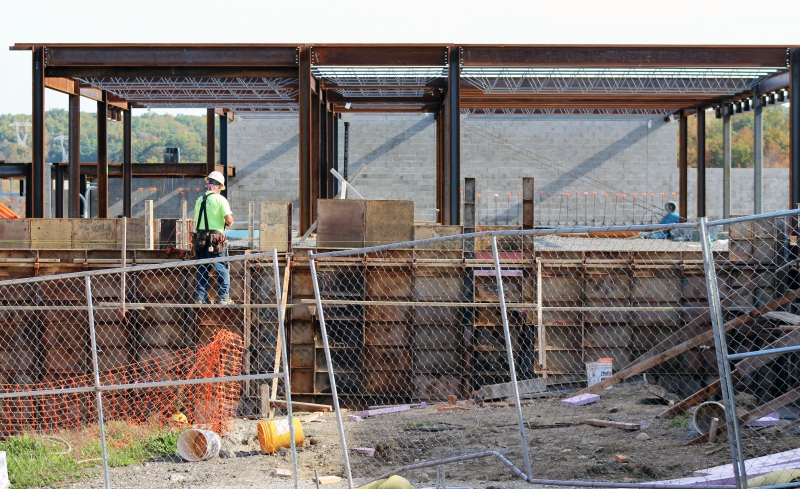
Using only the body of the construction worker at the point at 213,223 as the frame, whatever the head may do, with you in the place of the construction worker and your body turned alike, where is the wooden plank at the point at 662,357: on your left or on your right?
on your right

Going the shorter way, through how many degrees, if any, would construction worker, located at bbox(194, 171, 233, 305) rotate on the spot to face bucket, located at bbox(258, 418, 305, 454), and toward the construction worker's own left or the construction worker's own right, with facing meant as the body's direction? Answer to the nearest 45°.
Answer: approximately 135° to the construction worker's own right

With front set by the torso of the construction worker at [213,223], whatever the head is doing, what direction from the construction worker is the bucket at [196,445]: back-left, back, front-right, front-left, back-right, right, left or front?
back-right

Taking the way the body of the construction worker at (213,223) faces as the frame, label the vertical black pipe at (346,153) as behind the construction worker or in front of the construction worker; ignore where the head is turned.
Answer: in front

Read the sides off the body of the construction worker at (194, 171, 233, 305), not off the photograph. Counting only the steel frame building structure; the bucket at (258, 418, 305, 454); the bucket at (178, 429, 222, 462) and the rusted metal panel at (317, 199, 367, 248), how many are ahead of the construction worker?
2

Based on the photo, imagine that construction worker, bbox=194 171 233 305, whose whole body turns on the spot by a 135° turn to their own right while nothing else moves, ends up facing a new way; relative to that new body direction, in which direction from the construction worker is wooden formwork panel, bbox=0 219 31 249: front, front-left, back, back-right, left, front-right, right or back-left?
back-right

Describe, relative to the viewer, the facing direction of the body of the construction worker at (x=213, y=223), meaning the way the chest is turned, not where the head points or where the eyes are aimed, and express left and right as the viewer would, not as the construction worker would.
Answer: facing away from the viewer and to the right of the viewer

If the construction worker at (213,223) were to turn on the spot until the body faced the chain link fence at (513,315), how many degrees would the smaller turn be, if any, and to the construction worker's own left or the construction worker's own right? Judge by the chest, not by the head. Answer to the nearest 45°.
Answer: approximately 135° to the construction worker's own right

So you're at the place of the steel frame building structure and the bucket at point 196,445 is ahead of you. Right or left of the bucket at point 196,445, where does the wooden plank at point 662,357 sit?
left

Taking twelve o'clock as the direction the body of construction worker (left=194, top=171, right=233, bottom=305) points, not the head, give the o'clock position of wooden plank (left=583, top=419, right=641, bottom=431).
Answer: The wooden plank is roughly at 3 o'clock from the construction worker.
